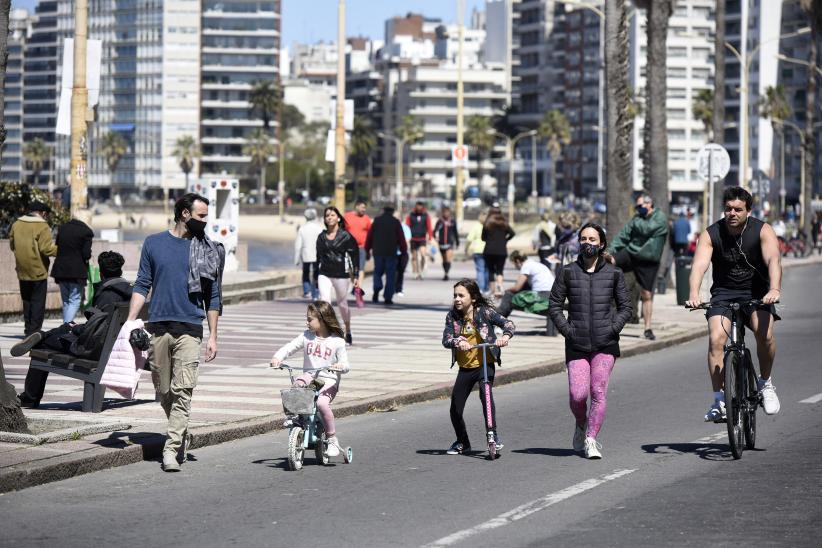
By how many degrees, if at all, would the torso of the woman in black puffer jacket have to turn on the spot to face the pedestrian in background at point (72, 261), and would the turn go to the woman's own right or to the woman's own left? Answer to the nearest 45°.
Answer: approximately 135° to the woman's own right

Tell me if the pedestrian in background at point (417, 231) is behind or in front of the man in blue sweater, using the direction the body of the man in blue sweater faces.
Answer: behind

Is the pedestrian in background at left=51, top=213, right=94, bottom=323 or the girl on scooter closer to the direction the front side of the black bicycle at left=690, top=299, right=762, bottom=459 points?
the girl on scooter

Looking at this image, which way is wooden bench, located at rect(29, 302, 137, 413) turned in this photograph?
to the viewer's left

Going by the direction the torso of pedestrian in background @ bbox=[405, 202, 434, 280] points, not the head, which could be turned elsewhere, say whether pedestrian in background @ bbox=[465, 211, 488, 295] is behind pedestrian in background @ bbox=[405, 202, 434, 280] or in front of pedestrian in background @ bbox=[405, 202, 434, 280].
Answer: in front

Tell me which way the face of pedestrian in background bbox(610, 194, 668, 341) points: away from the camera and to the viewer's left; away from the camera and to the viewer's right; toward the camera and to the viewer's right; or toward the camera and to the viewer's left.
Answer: toward the camera and to the viewer's left

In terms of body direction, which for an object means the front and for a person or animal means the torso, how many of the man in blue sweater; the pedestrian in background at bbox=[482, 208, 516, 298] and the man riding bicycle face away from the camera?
1

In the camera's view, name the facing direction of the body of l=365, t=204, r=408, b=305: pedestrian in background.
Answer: away from the camera

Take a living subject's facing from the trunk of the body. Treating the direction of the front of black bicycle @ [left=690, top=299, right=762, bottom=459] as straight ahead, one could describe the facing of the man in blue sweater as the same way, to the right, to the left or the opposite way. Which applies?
the same way

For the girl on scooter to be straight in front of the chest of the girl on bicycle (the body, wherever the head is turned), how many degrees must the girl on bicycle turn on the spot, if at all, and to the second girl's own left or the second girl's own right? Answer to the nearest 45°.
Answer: approximately 135° to the second girl's own left

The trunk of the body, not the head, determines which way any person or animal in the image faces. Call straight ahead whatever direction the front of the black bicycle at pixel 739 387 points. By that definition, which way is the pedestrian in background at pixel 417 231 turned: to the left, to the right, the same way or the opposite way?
the same way

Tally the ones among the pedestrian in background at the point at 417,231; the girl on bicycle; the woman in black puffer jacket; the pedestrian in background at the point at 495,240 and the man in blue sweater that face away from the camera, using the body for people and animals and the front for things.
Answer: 1

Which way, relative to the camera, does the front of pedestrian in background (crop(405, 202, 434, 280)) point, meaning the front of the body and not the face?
toward the camera

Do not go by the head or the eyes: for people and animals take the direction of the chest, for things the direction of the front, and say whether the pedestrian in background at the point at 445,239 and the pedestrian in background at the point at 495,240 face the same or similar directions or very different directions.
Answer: very different directions

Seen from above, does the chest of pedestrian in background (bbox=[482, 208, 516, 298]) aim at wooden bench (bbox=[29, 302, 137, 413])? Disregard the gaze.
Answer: no

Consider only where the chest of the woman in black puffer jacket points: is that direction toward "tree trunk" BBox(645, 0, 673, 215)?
no

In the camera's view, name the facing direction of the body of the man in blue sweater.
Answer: toward the camera
